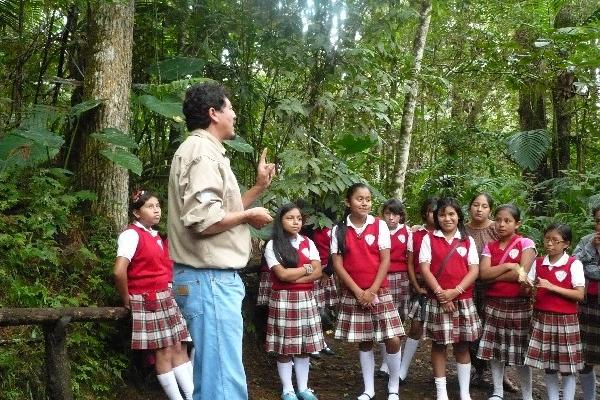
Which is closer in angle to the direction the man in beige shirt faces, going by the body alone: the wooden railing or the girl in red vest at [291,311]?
the girl in red vest

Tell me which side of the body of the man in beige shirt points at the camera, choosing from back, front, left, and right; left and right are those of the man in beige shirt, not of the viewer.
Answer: right

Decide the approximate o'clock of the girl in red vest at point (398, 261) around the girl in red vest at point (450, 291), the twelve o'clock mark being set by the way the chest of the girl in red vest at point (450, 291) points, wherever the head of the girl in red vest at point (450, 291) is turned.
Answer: the girl in red vest at point (398, 261) is roughly at 5 o'clock from the girl in red vest at point (450, 291).

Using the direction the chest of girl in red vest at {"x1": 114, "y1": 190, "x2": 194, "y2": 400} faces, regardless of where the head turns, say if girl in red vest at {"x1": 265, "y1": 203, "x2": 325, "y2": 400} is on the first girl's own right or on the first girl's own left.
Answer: on the first girl's own left

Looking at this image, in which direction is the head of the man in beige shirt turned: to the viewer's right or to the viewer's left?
to the viewer's right

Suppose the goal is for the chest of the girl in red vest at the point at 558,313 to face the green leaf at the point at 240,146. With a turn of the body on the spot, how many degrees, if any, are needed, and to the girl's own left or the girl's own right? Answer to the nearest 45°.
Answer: approximately 45° to the girl's own right

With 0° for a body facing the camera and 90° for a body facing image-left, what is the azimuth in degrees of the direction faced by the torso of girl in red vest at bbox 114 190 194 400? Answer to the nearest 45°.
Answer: approximately 315°

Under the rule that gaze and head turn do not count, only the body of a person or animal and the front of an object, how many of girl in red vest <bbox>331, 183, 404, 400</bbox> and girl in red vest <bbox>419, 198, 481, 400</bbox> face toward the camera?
2
